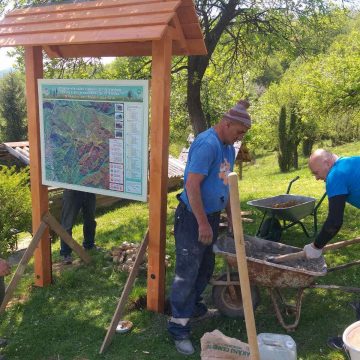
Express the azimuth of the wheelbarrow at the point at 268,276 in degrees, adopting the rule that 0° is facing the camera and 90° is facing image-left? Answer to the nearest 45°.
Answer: approximately 90°

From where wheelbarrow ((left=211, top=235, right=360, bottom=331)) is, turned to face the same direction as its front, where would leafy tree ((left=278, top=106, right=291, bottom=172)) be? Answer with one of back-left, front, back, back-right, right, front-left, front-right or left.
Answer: right

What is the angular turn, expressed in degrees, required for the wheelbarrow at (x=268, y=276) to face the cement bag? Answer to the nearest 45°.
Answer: approximately 90° to its left

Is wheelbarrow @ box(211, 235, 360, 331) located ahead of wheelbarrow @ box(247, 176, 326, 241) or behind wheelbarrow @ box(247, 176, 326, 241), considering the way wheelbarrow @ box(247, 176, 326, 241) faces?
ahead

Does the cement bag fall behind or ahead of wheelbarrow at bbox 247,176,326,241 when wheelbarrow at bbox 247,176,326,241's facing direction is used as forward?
ahead

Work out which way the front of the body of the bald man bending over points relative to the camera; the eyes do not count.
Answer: to the viewer's left

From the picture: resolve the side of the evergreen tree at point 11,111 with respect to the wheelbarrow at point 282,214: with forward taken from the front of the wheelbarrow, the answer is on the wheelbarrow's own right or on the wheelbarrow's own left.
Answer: on the wheelbarrow's own right

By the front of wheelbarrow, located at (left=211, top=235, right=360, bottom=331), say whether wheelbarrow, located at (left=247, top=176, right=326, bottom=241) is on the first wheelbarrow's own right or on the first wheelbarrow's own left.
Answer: on the first wheelbarrow's own right

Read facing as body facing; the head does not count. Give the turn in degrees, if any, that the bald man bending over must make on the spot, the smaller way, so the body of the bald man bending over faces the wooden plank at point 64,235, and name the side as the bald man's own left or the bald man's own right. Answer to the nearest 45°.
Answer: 0° — they already face it
